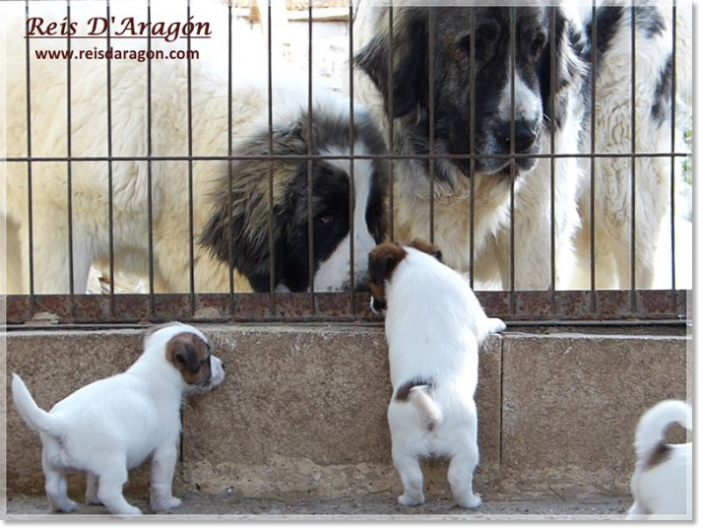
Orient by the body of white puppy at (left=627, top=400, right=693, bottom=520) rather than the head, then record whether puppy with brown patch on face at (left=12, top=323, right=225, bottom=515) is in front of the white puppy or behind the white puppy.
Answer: behind

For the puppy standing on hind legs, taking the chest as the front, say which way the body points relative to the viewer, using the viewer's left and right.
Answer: facing away from the viewer

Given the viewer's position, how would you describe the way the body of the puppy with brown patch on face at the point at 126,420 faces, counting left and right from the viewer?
facing away from the viewer and to the right of the viewer

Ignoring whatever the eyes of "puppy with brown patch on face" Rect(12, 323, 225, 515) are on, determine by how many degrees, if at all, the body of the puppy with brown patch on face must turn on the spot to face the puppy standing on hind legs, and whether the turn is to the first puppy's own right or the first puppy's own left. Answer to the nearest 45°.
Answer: approximately 45° to the first puppy's own right

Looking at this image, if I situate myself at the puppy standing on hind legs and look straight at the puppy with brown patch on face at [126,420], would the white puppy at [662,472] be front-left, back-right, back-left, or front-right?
back-left

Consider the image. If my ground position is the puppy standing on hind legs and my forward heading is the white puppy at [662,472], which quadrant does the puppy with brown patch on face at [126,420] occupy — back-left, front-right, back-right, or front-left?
back-right

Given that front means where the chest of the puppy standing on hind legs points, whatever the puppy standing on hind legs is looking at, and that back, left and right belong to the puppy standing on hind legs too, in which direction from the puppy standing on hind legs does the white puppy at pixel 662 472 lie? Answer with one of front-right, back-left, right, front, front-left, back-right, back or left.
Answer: back-right

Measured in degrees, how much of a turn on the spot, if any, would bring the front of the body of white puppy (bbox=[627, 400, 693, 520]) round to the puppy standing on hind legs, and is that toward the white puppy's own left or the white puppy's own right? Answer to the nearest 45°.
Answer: approximately 135° to the white puppy's own left

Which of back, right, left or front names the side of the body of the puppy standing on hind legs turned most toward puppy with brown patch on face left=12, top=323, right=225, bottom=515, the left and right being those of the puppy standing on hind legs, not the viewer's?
left
